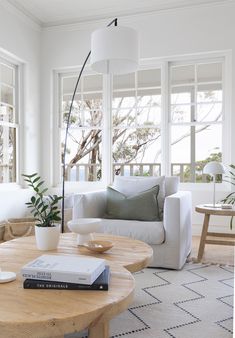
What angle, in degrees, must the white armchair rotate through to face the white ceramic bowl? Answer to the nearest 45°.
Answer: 0° — it already faces it

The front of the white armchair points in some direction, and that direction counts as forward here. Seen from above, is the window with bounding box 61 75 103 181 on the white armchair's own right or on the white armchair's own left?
on the white armchair's own right

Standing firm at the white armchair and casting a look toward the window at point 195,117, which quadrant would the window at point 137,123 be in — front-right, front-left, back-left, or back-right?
front-left

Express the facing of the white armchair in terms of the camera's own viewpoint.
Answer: facing the viewer and to the left of the viewer

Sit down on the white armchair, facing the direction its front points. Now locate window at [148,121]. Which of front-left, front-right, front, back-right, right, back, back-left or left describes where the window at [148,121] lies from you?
back-right

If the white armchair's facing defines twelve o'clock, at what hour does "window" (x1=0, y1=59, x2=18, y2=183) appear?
The window is roughly at 3 o'clock from the white armchair.

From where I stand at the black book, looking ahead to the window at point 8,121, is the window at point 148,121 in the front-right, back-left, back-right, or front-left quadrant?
front-right

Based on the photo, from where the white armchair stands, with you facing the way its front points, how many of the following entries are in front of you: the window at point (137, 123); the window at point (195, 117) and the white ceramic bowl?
1

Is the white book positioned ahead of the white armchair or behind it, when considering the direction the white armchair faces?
ahead
